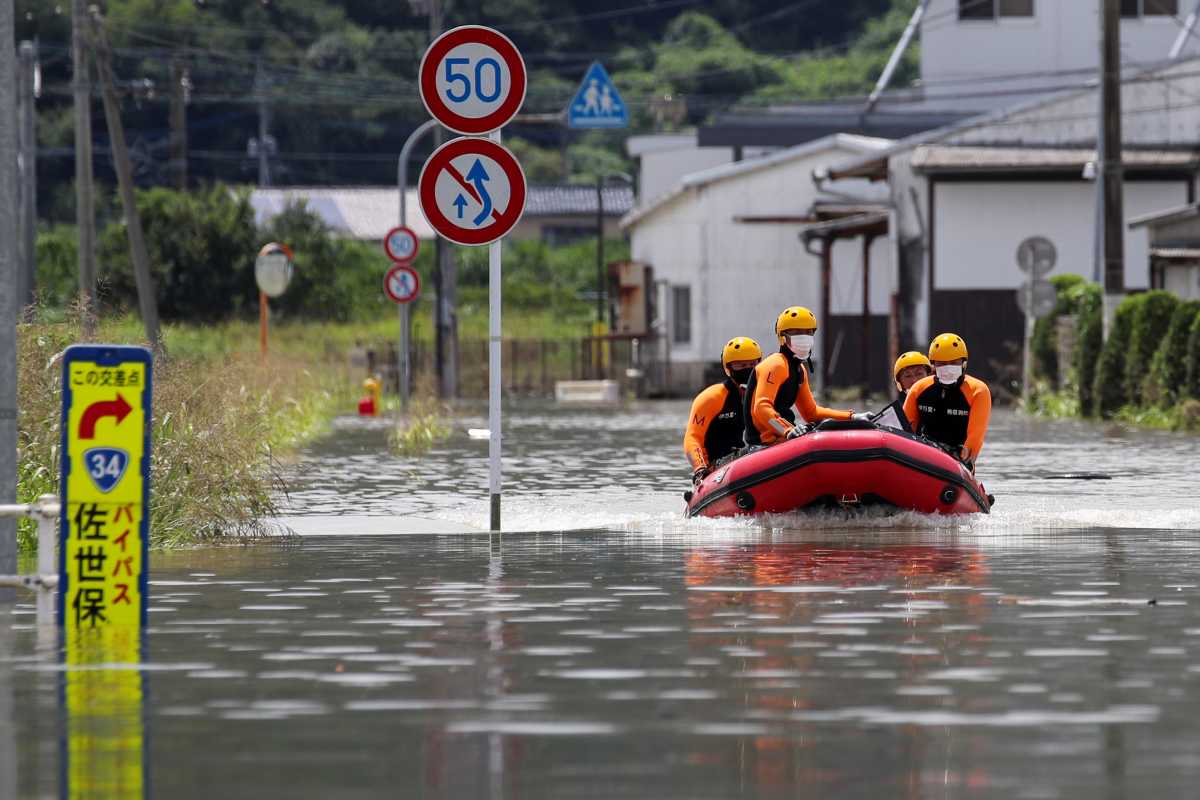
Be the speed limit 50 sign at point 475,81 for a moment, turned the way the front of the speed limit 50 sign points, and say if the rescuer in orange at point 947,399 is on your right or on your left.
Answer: on your left

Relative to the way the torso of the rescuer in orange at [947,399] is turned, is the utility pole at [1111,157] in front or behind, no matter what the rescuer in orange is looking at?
behind

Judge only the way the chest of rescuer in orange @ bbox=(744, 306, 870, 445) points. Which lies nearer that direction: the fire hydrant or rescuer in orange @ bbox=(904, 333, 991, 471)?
the rescuer in orange

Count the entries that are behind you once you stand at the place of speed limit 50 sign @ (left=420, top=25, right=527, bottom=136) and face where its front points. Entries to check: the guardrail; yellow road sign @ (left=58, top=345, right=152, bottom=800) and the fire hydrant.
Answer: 1

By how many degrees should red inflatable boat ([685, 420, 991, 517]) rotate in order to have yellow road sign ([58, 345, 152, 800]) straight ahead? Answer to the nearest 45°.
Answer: approximately 45° to its right

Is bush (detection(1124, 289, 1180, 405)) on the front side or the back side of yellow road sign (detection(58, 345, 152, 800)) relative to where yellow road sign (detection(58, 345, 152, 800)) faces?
on the back side

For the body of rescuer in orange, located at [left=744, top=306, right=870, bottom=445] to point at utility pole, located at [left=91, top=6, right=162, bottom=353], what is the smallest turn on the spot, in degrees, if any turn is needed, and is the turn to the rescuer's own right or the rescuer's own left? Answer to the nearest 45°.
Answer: approximately 180°

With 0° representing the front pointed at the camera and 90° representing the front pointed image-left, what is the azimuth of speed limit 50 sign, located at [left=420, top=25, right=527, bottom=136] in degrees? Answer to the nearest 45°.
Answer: approximately 0°

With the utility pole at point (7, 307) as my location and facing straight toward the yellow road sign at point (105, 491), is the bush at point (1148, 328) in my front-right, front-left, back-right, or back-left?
back-left
